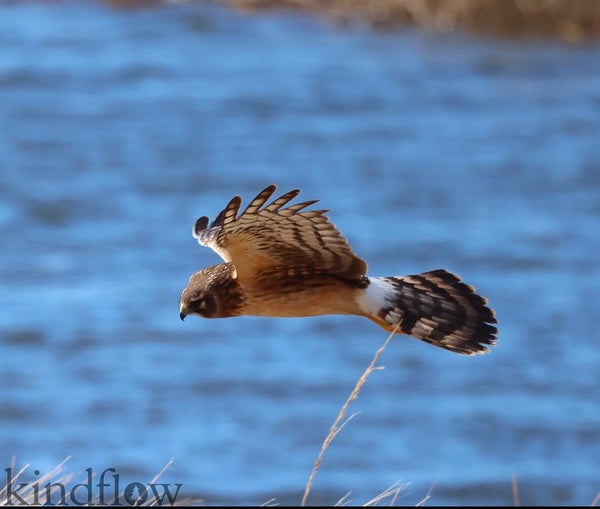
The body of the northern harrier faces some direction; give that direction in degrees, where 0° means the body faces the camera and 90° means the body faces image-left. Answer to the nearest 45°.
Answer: approximately 90°
